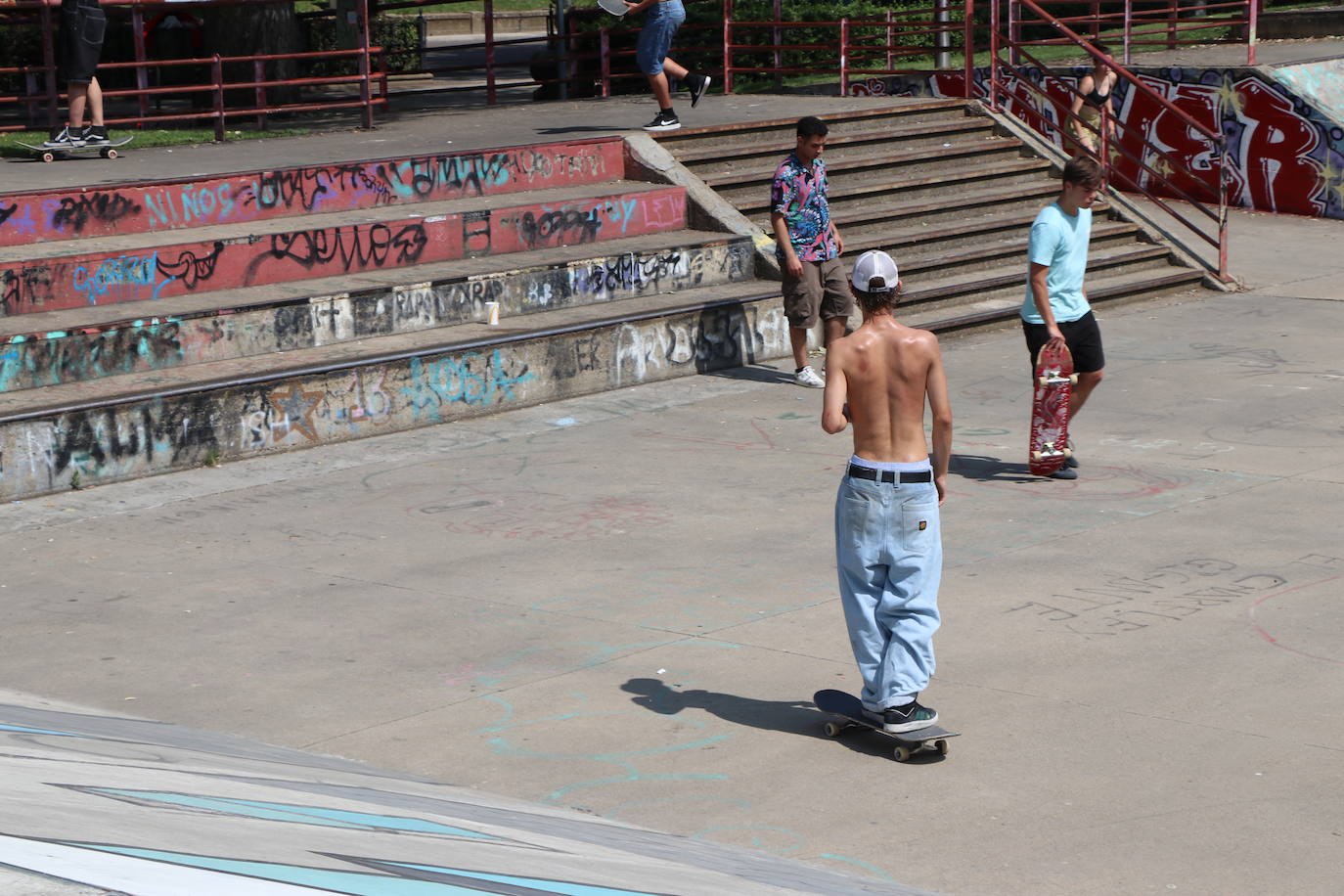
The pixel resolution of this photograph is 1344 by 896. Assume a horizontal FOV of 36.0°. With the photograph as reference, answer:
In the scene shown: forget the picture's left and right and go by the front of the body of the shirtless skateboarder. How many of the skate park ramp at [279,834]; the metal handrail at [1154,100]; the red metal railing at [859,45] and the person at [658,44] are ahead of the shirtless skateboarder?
3

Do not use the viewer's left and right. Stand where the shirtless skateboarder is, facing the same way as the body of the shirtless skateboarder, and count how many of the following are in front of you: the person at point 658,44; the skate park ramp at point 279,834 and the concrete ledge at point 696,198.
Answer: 2

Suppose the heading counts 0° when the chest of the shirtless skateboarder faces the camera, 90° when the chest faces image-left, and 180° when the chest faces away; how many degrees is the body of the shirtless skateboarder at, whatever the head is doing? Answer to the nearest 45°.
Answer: approximately 180°

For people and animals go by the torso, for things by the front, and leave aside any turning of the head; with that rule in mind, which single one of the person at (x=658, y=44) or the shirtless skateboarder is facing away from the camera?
the shirtless skateboarder

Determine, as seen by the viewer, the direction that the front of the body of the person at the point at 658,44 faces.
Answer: to the viewer's left

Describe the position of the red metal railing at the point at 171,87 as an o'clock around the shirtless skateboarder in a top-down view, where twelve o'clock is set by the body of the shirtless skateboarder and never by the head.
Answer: The red metal railing is roughly at 11 o'clock from the shirtless skateboarder.

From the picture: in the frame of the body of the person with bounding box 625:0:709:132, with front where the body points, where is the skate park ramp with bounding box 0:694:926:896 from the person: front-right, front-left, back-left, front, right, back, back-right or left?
left

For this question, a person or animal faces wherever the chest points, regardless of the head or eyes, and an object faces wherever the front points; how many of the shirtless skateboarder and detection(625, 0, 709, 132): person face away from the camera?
1

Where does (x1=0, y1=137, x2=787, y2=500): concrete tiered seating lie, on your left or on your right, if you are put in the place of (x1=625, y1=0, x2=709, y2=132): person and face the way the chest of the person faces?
on your left

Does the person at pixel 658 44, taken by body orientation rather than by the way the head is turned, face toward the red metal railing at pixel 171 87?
yes
